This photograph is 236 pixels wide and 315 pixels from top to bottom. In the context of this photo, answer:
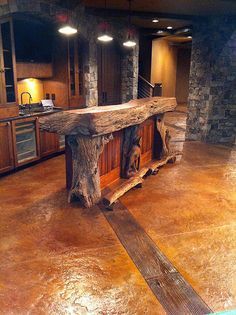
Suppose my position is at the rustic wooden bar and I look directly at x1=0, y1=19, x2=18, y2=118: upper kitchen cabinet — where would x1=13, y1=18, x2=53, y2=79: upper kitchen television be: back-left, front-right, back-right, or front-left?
front-right

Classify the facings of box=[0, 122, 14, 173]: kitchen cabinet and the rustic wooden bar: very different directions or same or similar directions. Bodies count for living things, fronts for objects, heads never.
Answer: same or similar directions

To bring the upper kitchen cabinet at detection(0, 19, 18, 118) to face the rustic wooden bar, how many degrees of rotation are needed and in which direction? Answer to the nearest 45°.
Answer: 0° — it already faces it

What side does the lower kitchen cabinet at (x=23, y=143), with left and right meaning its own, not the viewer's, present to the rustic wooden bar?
front

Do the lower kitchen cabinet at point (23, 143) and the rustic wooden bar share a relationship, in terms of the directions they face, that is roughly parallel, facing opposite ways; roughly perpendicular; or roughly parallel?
roughly parallel

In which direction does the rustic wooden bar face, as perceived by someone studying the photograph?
facing the viewer and to the right of the viewer

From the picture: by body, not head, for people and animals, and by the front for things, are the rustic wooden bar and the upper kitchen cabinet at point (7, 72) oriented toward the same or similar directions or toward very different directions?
same or similar directions
